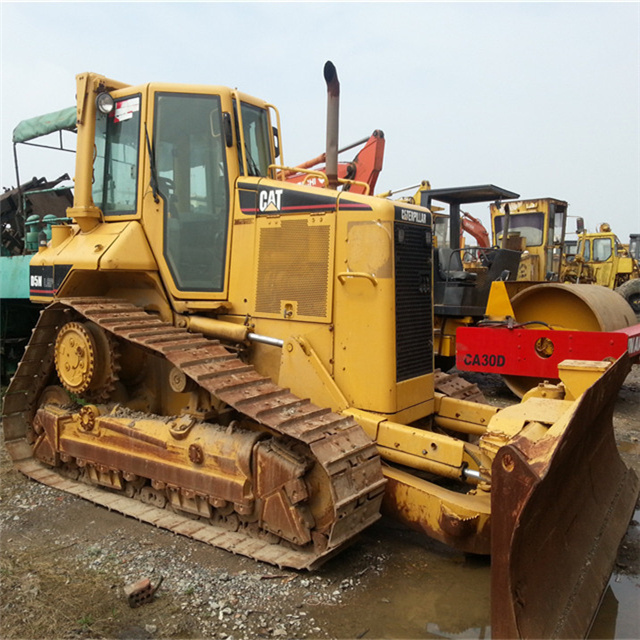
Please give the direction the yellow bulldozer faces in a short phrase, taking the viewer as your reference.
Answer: facing the viewer and to the right of the viewer
